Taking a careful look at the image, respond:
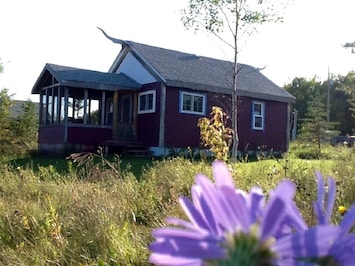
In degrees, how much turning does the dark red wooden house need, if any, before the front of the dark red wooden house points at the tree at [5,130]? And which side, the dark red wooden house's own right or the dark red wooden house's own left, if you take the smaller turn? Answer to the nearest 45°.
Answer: approximately 45° to the dark red wooden house's own right

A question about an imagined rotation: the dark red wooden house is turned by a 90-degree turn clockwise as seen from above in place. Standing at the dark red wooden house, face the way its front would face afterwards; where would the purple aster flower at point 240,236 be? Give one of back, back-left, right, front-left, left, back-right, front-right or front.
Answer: back-left

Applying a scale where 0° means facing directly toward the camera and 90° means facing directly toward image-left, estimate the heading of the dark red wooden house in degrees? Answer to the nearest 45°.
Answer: approximately 45°
